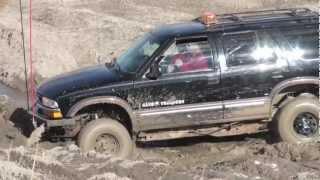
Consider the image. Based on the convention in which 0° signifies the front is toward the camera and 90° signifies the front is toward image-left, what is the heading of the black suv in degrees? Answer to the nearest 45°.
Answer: approximately 90°
